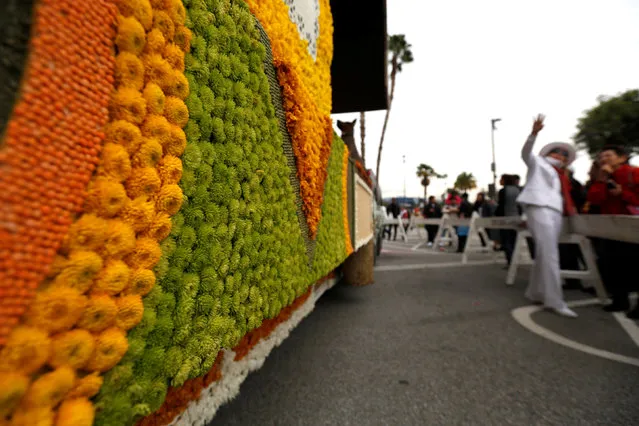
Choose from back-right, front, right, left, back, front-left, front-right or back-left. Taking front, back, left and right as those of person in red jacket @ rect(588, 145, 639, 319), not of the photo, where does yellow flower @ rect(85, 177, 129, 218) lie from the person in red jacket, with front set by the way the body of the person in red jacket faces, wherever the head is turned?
front-left

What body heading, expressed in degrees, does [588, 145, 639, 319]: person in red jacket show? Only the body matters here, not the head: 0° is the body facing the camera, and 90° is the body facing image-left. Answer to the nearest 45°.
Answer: approximately 45°

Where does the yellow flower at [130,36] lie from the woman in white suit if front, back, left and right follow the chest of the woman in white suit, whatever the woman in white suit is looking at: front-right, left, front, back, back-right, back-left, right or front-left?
front-right

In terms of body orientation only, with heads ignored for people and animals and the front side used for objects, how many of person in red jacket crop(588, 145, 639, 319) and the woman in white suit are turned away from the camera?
0

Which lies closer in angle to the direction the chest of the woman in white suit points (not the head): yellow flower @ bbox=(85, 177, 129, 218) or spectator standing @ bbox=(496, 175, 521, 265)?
the yellow flower
